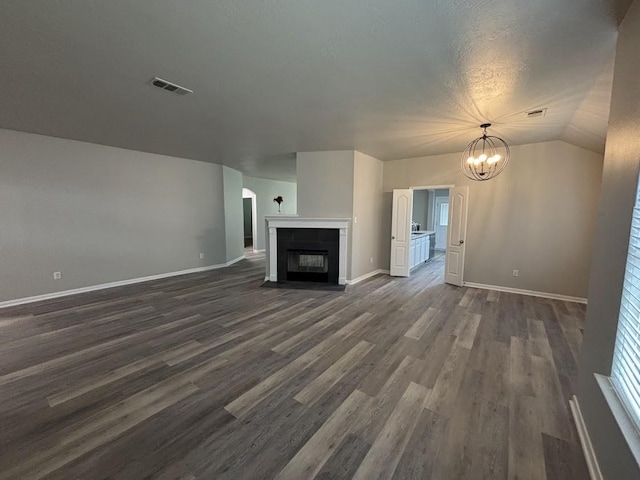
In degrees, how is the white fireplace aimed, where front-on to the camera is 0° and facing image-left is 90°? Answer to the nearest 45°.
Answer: approximately 0°

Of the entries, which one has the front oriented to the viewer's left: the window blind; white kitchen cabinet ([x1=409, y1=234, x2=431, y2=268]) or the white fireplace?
the window blind

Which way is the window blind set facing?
to the viewer's left

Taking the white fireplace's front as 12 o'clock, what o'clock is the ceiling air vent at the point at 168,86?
The ceiling air vent is roughly at 1 o'clock from the white fireplace.

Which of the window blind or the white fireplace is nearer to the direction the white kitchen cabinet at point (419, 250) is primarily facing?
the window blind

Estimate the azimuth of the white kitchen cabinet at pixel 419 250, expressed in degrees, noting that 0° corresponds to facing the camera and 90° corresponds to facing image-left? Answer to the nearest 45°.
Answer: approximately 315°

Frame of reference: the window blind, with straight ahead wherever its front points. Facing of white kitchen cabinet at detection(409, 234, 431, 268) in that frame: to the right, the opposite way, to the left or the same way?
the opposite way

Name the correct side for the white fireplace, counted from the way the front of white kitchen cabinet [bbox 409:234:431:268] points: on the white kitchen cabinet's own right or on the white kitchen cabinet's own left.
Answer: on the white kitchen cabinet's own right

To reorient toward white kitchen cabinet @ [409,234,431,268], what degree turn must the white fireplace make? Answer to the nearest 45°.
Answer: approximately 135° to its left

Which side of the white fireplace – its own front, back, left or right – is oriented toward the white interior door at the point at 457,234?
left

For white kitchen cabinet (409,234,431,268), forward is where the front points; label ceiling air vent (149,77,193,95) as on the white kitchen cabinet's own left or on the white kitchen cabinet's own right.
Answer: on the white kitchen cabinet's own right

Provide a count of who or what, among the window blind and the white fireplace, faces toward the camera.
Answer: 1

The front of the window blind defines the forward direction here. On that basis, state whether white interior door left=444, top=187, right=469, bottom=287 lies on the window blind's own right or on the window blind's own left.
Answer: on the window blind's own right
